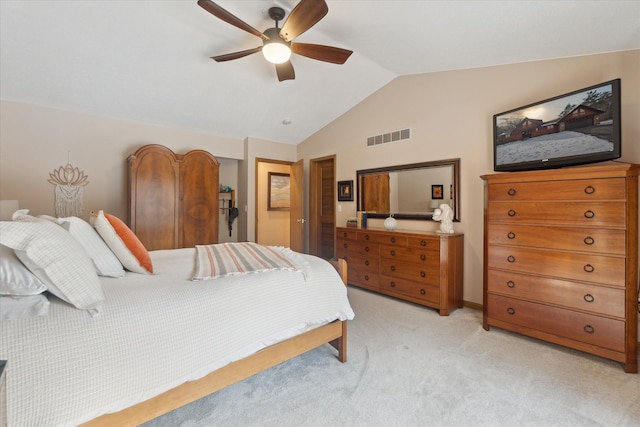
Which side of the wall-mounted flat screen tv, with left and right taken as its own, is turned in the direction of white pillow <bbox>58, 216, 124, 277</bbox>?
front

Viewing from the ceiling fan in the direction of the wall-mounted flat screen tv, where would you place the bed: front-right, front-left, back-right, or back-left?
back-right

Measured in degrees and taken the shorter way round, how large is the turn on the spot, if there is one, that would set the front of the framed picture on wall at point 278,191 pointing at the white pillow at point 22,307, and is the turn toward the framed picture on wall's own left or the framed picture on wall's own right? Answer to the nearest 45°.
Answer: approximately 45° to the framed picture on wall's own right

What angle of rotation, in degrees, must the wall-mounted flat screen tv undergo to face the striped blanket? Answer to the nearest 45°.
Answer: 0° — it already faces it

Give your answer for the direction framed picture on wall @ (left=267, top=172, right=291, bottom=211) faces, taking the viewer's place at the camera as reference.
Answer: facing the viewer and to the right of the viewer

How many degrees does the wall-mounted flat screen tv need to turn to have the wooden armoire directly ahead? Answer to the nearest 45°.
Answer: approximately 45° to its right

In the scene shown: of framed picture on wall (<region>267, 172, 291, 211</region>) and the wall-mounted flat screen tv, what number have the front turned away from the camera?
0

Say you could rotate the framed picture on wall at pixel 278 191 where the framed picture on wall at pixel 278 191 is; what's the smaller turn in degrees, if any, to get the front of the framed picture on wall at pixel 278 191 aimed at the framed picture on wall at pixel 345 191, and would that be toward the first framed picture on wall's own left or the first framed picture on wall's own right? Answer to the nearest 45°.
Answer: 0° — it already faces it

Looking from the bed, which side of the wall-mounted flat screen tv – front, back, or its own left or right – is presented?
front

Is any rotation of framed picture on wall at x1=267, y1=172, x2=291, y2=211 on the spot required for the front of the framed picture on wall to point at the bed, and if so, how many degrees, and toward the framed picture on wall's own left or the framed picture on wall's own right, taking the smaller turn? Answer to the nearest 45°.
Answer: approximately 45° to the framed picture on wall's own right

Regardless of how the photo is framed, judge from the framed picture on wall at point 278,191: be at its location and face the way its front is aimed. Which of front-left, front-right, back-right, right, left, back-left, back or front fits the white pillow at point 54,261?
front-right

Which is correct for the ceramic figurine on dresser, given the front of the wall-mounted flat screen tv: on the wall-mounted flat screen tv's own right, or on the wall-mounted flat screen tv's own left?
on the wall-mounted flat screen tv's own right

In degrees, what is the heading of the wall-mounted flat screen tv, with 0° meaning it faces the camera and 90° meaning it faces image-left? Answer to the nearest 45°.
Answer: approximately 45°

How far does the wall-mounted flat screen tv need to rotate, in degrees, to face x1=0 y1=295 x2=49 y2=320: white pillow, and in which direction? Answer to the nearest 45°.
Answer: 0° — it already faces it
